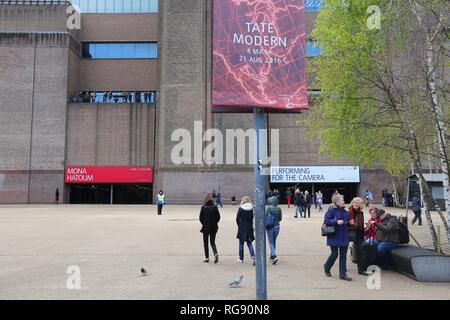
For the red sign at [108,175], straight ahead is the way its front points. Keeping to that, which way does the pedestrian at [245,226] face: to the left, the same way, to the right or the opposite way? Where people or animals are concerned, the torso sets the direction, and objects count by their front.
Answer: the opposite way

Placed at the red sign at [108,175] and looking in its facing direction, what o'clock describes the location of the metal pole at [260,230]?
The metal pole is roughly at 12 o'clock from the red sign.

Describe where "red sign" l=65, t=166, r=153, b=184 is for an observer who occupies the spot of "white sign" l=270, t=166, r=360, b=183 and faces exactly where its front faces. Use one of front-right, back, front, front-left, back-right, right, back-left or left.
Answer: right

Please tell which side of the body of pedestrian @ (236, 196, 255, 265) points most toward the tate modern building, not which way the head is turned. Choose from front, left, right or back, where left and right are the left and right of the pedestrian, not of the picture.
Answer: front

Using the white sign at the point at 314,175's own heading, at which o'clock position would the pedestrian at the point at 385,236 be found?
The pedestrian is roughly at 12 o'clock from the white sign.

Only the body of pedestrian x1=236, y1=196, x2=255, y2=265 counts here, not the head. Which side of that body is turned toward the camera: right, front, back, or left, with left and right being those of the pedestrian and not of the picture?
back

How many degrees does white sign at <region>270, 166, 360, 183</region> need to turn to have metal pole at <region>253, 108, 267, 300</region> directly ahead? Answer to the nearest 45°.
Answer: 0° — it already faces it

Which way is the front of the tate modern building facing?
toward the camera

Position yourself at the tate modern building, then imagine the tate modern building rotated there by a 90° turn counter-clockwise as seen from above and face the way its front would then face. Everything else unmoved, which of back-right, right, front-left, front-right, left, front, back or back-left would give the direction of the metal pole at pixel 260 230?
right

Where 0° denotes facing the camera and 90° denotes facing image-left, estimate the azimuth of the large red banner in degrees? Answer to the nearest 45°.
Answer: approximately 0°

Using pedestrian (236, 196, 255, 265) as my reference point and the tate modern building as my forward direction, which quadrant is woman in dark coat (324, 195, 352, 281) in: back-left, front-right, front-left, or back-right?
back-right
